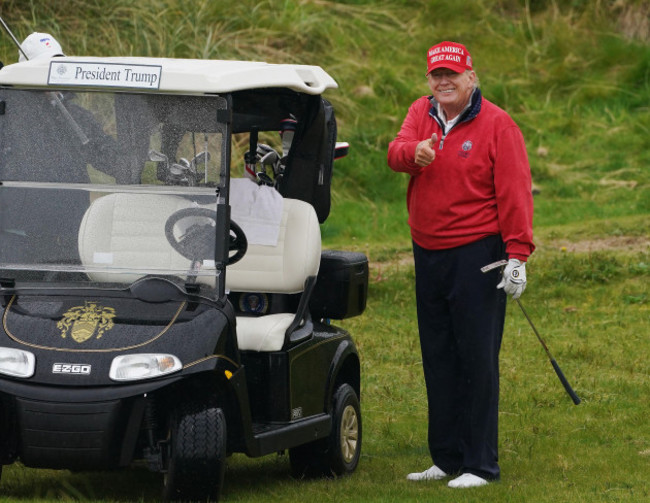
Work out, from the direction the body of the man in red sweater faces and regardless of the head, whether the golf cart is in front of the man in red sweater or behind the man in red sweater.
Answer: in front

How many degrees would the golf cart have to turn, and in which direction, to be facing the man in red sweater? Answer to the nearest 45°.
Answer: approximately 135° to its left

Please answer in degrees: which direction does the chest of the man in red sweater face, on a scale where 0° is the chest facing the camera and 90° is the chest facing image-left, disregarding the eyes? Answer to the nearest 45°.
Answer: approximately 45°

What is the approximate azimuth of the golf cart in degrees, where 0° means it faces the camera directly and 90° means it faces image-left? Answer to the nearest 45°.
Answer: approximately 45°

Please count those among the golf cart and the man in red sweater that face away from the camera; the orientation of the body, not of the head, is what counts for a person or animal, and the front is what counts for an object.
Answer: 0
